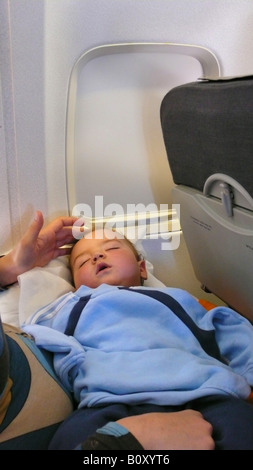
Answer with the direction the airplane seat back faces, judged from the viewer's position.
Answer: facing away from the viewer and to the right of the viewer
